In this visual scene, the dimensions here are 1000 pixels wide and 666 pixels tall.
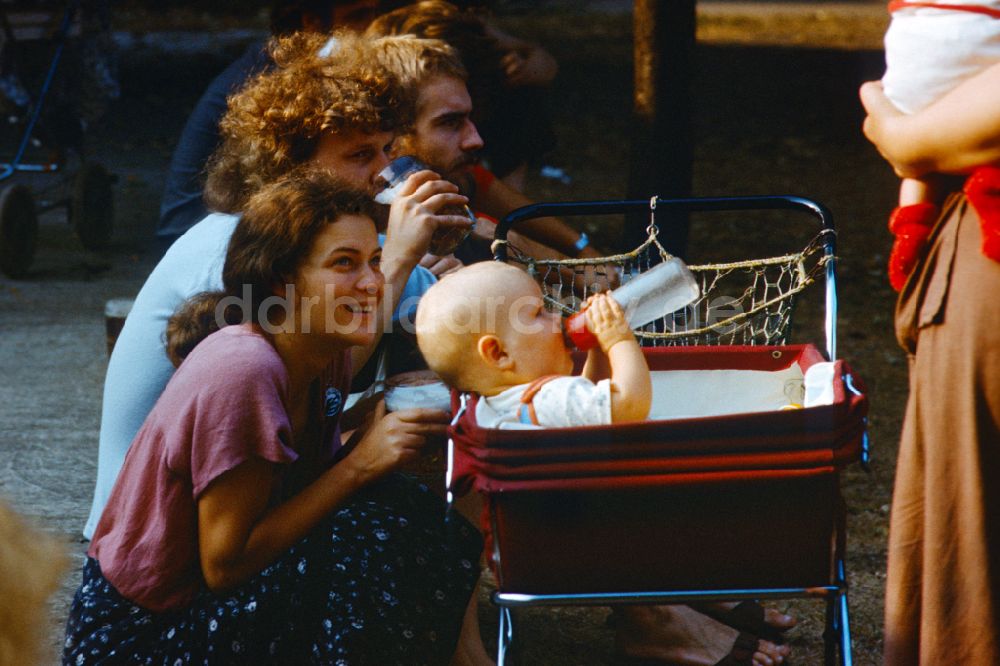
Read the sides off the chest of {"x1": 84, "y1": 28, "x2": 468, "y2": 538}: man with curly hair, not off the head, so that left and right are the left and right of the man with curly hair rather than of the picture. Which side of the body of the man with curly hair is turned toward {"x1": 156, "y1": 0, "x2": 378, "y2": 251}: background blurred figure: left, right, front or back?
left

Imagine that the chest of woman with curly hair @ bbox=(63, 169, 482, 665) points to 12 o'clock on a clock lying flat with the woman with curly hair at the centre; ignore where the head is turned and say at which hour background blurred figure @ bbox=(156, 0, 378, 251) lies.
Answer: The background blurred figure is roughly at 9 o'clock from the woman with curly hair.

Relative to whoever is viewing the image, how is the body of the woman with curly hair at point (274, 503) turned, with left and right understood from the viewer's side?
facing to the right of the viewer

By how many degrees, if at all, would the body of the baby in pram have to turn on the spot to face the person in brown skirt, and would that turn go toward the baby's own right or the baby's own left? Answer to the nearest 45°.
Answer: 0° — they already face them

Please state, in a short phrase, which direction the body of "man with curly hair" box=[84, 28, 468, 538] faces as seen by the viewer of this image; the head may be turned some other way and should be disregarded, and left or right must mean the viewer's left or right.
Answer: facing to the right of the viewer

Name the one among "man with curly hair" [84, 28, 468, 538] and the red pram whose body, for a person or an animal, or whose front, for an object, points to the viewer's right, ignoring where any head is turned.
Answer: the man with curly hair

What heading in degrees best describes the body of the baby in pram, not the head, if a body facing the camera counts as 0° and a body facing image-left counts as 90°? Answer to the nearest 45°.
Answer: approximately 270°

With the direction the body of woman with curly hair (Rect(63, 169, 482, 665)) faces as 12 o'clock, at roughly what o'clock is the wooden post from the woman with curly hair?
The wooden post is roughly at 10 o'clock from the woman with curly hair.
